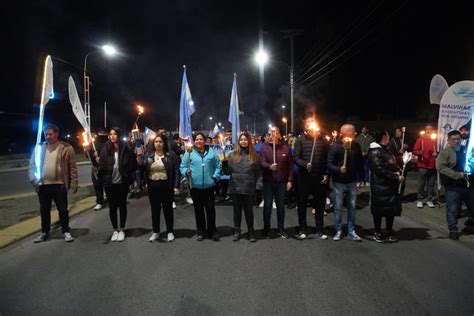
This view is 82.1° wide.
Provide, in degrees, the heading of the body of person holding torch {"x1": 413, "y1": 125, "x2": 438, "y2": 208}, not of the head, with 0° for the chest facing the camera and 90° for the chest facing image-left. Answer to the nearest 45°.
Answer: approximately 0°

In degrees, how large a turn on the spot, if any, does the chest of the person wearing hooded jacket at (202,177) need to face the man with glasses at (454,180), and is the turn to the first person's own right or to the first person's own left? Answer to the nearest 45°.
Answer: approximately 90° to the first person's own left

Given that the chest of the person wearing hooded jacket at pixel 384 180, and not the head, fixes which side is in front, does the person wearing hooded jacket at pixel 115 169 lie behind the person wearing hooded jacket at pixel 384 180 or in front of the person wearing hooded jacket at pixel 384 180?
behind

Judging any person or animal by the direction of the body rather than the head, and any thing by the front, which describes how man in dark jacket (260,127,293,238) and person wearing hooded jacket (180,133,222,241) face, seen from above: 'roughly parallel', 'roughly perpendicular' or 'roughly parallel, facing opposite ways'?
roughly parallel

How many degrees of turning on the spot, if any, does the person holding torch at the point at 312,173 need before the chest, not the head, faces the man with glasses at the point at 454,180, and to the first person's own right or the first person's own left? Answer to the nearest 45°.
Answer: approximately 90° to the first person's own left

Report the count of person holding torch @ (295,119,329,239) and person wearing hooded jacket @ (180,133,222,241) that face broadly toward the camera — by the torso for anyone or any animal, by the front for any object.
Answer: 2

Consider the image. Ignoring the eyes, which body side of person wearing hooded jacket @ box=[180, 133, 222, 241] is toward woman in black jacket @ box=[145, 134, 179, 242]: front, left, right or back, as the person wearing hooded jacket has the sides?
right

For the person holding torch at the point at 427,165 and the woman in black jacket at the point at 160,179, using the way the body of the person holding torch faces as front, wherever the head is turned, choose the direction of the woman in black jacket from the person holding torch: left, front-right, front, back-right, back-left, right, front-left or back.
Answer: front-right

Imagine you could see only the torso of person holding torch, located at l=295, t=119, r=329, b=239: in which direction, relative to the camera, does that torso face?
toward the camera

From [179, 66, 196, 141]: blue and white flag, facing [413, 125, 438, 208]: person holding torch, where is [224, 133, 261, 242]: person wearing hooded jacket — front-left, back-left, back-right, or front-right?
front-right

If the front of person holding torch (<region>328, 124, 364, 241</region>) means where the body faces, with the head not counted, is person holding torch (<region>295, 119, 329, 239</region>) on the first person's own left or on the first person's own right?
on the first person's own right

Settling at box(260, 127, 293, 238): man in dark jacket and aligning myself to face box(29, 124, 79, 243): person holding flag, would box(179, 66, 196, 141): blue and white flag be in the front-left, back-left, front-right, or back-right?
front-right

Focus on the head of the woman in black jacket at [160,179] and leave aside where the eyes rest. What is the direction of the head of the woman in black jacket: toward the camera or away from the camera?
toward the camera

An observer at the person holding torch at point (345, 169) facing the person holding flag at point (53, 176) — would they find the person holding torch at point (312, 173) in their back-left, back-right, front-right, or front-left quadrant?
front-right

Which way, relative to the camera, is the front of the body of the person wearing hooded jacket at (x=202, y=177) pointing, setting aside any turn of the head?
toward the camera
